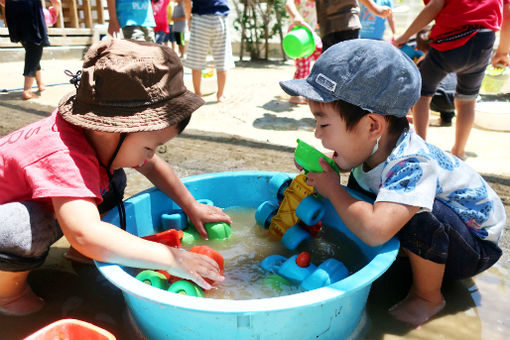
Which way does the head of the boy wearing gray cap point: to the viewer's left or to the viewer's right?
to the viewer's left

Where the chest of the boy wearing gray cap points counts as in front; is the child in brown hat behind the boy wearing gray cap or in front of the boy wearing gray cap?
in front

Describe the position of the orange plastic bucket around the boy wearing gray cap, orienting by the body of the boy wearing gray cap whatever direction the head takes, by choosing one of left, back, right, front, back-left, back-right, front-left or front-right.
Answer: front-left

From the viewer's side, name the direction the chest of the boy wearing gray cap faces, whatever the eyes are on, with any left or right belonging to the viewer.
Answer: facing to the left of the viewer

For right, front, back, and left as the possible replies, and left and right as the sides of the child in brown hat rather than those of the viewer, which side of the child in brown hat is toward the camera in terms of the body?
right

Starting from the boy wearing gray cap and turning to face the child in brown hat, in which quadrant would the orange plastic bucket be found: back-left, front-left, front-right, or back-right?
front-left

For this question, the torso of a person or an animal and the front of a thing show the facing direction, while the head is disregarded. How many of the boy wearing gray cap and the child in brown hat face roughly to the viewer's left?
1

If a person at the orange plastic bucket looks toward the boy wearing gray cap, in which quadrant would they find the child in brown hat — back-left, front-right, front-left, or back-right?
front-left

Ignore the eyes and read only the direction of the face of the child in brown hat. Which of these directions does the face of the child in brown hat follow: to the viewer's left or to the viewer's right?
to the viewer's right
